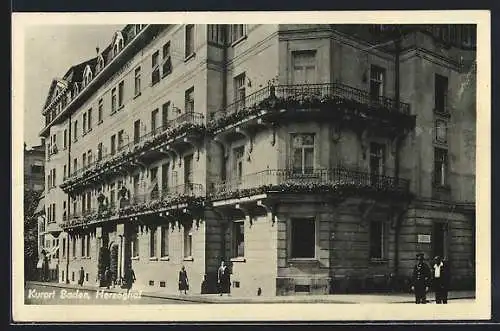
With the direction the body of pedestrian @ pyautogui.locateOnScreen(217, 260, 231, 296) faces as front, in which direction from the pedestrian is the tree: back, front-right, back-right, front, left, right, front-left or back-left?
right

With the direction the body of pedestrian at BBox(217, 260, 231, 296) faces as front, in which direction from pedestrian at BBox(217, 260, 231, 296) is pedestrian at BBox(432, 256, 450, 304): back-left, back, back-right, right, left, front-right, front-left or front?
left

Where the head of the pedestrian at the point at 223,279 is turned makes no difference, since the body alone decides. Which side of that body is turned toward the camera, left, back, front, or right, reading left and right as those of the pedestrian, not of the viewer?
front

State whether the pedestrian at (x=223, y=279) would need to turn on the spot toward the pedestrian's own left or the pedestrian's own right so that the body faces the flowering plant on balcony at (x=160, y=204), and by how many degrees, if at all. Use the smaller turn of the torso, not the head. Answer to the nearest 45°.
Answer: approximately 135° to the pedestrian's own right

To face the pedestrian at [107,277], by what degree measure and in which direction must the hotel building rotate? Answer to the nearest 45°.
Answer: approximately 45° to its right

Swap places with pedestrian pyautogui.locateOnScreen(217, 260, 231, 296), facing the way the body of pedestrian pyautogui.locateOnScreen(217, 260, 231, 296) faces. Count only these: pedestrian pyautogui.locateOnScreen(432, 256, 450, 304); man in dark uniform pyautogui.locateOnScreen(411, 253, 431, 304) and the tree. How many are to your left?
2
